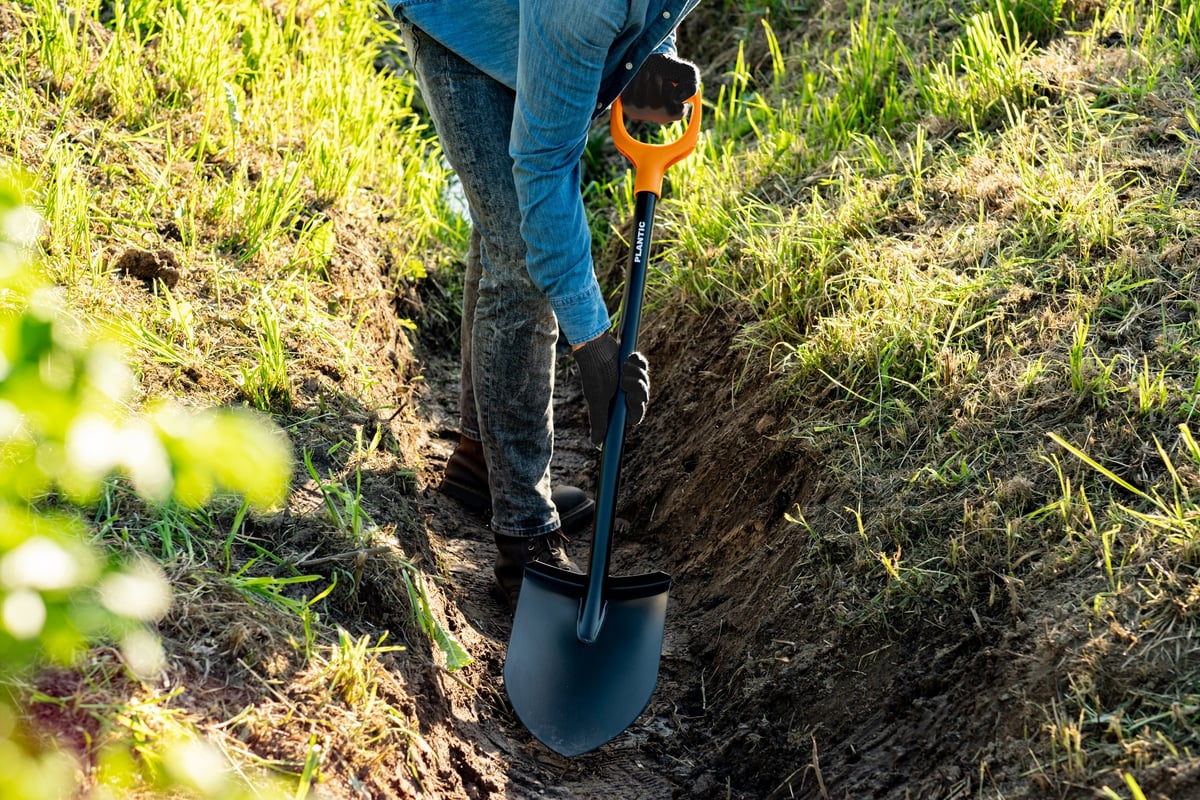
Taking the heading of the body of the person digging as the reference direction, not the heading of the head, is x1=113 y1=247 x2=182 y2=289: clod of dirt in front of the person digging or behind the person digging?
behind
